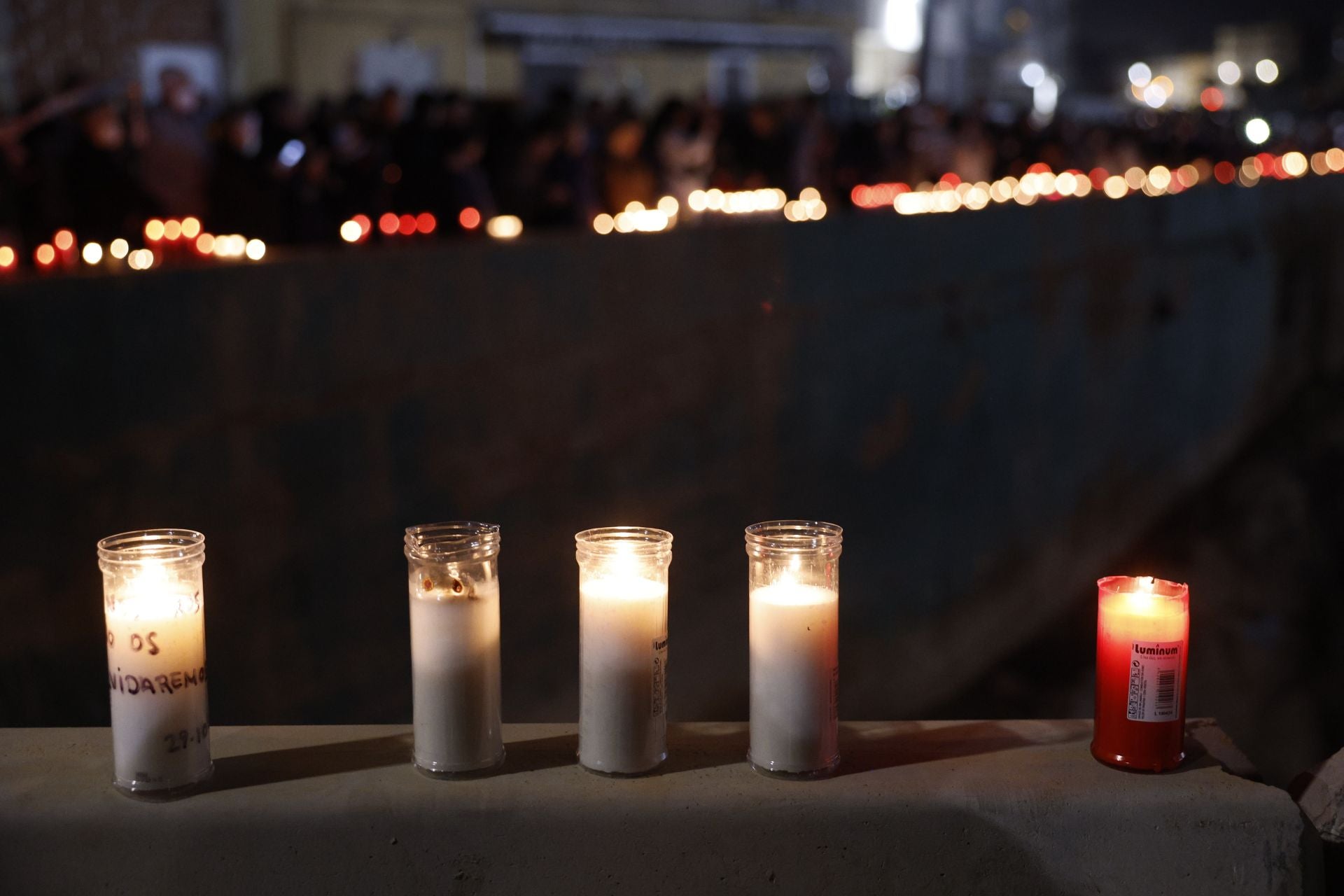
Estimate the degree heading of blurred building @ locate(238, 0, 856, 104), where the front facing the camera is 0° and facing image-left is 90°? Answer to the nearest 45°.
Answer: approximately 0°

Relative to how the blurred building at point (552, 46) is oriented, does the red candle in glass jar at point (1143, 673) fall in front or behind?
in front

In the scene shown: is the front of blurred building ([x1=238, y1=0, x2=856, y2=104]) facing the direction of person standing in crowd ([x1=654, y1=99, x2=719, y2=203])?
yes

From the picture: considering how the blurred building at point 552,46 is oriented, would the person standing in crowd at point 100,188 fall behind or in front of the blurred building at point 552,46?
in front

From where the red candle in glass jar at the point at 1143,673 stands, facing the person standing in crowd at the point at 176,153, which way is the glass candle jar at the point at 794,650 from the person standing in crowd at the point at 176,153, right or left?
left

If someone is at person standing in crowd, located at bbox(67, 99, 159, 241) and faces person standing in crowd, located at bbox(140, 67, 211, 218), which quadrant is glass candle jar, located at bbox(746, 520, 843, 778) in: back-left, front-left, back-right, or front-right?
back-right

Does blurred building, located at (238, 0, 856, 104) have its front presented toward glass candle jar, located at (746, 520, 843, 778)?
yes

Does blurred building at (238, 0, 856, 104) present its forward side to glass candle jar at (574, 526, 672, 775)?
yes

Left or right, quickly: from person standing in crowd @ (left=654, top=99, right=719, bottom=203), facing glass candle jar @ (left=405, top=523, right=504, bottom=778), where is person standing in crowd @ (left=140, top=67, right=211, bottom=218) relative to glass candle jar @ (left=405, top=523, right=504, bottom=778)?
right

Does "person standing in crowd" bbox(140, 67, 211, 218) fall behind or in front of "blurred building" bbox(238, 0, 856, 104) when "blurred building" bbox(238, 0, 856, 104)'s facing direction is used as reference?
in front
